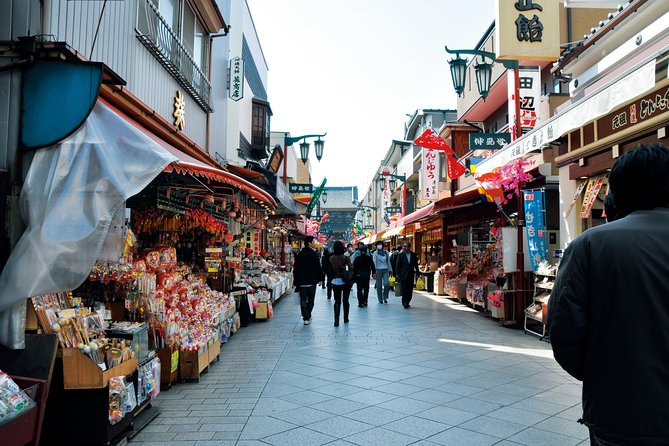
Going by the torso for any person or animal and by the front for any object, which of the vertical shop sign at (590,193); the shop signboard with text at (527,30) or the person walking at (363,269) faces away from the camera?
the person walking

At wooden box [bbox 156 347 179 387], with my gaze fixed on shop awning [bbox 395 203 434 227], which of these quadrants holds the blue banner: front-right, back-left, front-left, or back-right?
front-right

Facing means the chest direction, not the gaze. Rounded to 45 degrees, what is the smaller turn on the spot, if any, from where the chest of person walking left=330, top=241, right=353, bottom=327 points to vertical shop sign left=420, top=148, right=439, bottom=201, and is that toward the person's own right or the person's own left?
0° — they already face it

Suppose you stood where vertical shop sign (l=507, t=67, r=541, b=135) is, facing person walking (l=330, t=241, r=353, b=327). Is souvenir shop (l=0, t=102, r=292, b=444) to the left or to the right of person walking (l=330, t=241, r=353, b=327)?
left

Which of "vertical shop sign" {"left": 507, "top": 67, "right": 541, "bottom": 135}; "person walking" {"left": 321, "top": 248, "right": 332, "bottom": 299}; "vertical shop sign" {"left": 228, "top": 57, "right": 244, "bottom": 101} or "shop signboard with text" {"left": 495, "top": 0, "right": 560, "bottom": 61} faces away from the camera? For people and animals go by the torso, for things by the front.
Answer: the person walking

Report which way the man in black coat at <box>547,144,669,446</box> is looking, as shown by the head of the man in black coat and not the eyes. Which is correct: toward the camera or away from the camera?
away from the camera

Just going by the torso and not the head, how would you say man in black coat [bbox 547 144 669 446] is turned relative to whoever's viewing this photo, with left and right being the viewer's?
facing away from the viewer

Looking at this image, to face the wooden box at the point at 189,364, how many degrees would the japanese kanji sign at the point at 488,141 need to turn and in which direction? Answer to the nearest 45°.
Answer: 0° — it already faces it

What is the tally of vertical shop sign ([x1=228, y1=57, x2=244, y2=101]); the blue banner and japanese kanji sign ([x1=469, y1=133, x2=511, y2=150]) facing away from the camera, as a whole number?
0

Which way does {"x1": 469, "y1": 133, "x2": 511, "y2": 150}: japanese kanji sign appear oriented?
toward the camera

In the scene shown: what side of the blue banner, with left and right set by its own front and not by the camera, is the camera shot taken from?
front

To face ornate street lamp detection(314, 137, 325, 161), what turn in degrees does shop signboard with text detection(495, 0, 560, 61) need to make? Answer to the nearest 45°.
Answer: approximately 135° to its right

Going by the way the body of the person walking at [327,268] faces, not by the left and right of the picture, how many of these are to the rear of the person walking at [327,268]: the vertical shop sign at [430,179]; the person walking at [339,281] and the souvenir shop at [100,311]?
2

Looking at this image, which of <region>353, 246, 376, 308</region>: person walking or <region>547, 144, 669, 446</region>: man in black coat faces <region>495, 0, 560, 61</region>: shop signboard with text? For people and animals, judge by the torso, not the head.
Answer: the man in black coat

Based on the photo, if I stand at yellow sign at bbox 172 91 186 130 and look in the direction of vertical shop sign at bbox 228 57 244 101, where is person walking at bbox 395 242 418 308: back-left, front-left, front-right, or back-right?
front-right

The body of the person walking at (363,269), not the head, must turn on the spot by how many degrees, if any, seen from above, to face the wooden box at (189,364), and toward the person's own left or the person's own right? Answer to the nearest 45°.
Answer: approximately 180°
